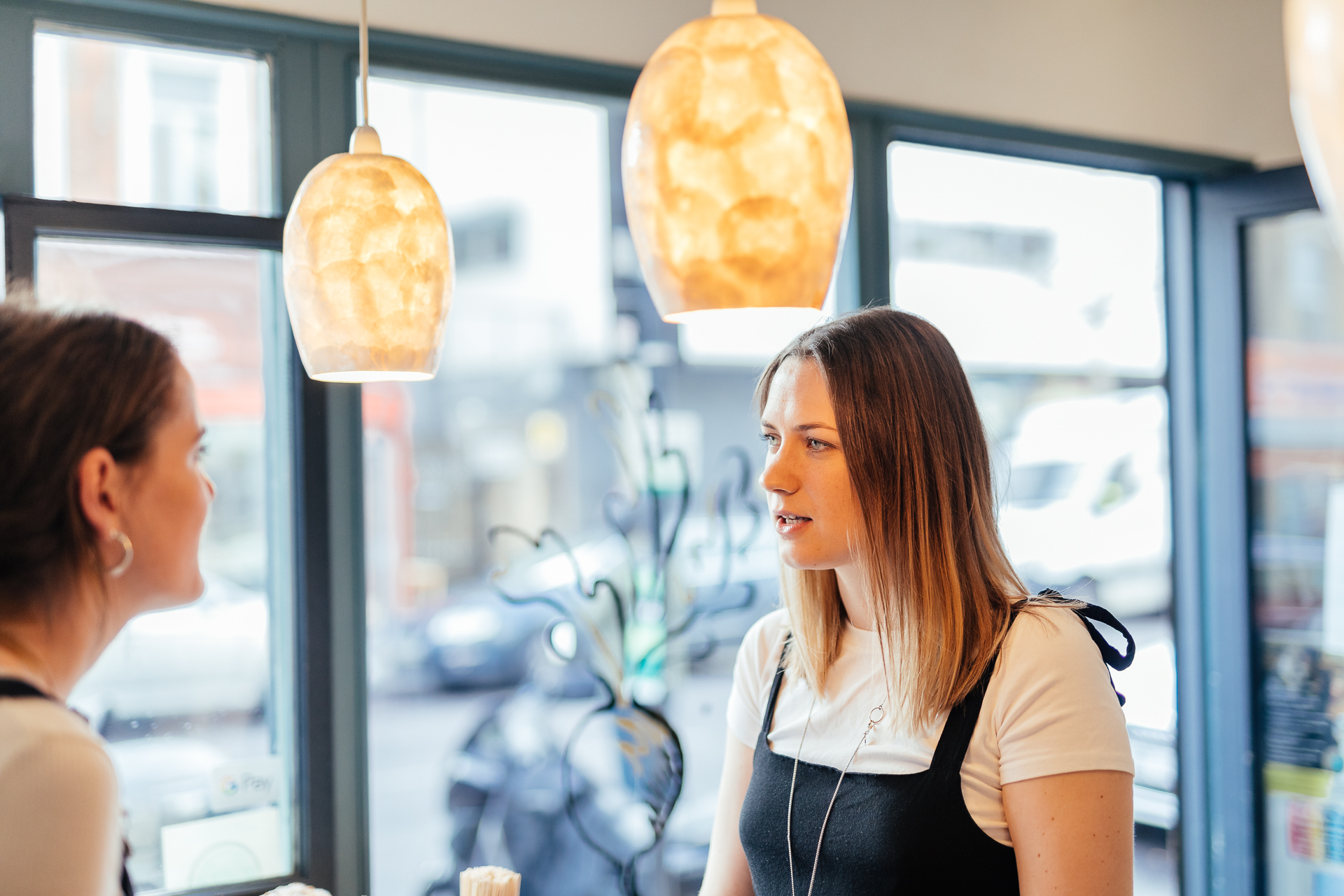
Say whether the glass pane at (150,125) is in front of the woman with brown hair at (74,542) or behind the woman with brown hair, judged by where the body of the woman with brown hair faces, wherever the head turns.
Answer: in front

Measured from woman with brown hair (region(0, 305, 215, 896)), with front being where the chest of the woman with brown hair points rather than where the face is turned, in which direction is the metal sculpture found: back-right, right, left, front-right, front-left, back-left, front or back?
front

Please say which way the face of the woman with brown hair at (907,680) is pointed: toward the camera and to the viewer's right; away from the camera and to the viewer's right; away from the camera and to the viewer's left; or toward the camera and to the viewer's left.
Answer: toward the camera and to the viewer's left

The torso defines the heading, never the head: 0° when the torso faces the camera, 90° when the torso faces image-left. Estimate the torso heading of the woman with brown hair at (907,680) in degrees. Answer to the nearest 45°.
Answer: approximately 45°

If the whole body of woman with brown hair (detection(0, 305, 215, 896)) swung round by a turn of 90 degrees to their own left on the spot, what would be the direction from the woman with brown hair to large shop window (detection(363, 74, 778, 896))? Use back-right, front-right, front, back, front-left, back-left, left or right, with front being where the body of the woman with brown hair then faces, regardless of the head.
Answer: right

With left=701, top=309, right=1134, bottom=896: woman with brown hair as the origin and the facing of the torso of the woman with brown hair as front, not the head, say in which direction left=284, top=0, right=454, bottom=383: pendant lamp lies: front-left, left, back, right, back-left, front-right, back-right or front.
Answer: right

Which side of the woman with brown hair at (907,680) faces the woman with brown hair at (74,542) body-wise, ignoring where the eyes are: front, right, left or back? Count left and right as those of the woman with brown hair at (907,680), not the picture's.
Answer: front

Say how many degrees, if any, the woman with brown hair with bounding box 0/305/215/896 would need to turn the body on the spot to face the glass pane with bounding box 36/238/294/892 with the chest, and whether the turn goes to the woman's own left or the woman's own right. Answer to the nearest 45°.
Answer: approximately 45° to the woman's own left

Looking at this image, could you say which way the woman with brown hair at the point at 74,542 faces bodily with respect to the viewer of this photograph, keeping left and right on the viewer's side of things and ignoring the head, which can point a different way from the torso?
facing away from the viewer and to the right of the viewer

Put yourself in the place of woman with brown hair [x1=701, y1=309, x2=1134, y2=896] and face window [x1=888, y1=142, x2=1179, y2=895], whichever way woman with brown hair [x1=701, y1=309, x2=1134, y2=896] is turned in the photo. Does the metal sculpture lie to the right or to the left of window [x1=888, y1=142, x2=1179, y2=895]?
left

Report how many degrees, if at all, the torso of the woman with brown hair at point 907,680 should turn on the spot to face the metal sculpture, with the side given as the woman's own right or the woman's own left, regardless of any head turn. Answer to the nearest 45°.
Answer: approximately 90° to the woman's own right

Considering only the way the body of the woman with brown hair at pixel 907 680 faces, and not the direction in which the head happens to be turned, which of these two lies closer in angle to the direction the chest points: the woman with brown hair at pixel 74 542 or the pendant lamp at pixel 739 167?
the woman with brown hair
